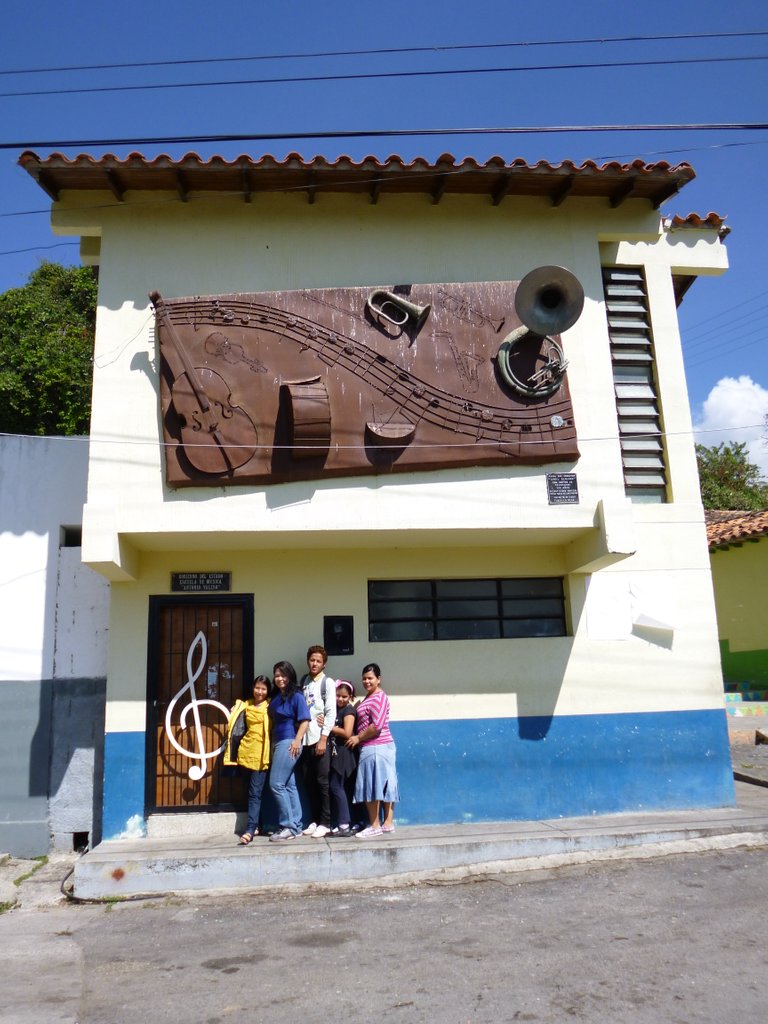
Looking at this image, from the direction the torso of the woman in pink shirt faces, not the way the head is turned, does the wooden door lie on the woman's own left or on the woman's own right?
on the woman's own right

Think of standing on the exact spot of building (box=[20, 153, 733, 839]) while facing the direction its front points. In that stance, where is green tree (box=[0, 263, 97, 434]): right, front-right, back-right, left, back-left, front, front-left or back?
back-right

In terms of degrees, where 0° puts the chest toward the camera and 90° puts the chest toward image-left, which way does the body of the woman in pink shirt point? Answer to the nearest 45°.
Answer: approximately 45°

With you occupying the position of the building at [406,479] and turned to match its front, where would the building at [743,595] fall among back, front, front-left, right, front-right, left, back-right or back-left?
back-left

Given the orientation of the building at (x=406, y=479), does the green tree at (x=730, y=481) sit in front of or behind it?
behind

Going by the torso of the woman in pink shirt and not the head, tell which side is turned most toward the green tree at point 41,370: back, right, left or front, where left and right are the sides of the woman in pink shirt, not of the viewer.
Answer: right

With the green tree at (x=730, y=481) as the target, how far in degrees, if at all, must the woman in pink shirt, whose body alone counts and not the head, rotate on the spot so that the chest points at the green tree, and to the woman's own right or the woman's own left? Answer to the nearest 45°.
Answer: approximately 180°
